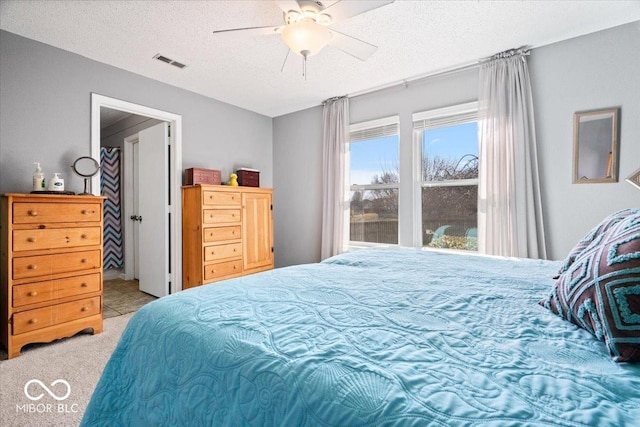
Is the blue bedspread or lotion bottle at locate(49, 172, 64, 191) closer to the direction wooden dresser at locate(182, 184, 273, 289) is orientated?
the blue bedspread

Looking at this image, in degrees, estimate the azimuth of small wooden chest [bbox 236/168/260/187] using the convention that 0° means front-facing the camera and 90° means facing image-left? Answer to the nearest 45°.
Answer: approximately 315°

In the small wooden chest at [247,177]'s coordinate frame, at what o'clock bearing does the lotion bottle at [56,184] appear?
The lotion bottle is roughly at 3 o'clock from the small wooden chest.

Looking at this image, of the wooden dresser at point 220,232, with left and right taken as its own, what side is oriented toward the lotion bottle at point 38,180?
right

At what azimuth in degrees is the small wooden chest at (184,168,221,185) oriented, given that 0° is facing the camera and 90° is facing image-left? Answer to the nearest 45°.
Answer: approximately 315°

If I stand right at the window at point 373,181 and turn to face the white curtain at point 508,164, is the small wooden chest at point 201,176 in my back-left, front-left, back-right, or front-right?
back-right

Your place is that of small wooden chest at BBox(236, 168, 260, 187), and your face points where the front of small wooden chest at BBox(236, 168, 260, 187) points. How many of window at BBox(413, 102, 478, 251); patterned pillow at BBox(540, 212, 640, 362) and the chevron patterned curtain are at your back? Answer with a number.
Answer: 1

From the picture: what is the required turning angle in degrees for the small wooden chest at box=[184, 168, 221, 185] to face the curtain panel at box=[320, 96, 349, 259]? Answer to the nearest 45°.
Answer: approximately 45° to its left
